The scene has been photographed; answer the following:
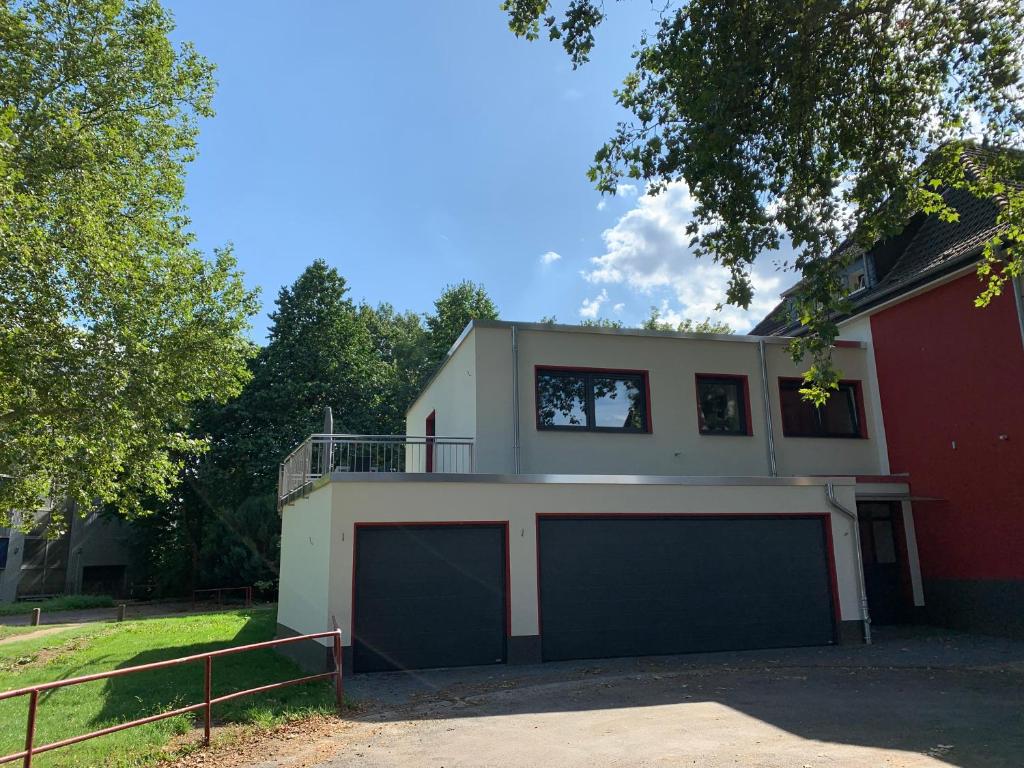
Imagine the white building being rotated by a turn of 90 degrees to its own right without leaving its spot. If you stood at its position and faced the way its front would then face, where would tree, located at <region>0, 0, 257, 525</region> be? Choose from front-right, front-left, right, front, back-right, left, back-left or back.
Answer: front

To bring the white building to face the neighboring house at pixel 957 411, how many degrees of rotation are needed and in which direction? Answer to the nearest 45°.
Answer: approximately 90° to its left

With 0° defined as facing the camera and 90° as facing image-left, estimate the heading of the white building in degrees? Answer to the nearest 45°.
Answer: approximately 0°

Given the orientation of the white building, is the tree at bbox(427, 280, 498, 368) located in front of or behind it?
behind

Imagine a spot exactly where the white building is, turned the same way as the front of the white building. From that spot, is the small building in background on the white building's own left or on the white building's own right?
on the white building's own right

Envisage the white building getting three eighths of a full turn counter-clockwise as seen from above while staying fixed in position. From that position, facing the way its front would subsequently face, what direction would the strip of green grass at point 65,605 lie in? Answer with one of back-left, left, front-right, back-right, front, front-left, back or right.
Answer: left

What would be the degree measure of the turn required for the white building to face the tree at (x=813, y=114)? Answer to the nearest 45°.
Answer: approximately 45° to its left

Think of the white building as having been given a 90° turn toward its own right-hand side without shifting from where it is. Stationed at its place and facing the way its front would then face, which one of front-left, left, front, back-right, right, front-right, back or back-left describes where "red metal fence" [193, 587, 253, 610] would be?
front-right
